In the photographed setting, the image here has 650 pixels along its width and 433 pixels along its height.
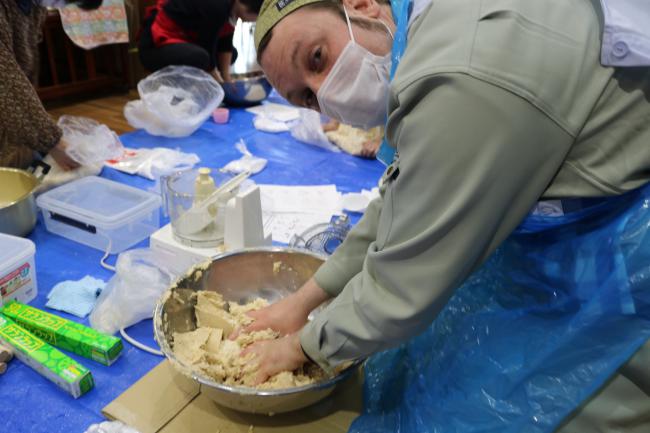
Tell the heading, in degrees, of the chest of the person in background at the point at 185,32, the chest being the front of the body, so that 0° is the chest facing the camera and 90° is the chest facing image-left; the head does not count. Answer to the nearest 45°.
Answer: approximately 270°

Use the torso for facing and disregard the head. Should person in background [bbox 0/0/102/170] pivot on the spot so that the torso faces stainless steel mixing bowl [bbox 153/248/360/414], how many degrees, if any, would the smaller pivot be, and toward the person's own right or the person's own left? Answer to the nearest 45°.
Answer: approximately 90° to the person's own right

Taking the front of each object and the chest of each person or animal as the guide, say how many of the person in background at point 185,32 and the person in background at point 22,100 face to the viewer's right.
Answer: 2

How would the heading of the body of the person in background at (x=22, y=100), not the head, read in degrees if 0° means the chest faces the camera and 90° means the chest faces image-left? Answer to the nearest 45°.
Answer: approximately 270°
